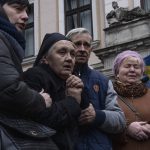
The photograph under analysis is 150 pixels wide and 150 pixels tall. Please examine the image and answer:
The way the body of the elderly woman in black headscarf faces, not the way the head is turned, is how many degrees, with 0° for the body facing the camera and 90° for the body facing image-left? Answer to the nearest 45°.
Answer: approximately 315°

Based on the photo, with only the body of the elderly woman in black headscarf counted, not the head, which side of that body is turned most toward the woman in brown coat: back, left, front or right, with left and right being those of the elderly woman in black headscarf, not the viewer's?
left

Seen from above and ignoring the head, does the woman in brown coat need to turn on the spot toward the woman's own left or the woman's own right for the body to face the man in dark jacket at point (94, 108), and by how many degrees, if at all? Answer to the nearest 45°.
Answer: approximately 45° to the woman's own right

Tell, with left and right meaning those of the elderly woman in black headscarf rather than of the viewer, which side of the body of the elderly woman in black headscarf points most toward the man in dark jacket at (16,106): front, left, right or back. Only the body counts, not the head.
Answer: right

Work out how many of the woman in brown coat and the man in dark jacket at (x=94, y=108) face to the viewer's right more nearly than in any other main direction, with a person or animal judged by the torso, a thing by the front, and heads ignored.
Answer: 0

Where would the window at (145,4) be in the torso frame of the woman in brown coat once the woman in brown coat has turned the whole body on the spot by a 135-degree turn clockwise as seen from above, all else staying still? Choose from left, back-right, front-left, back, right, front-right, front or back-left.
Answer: front-right
